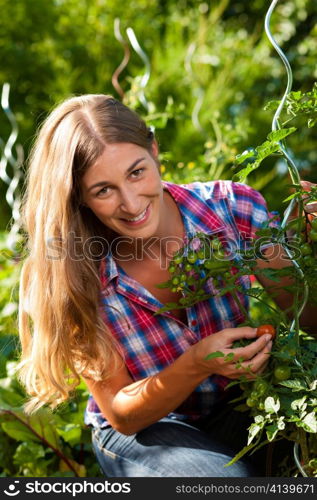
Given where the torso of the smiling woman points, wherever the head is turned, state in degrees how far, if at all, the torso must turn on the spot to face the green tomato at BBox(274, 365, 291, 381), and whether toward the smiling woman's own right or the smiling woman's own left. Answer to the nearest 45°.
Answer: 0° — they already face it

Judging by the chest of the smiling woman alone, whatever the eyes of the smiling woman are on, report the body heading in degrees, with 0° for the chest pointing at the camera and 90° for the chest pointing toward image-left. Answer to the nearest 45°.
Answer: approximately 315°
